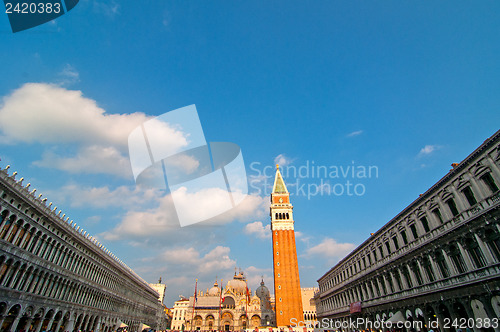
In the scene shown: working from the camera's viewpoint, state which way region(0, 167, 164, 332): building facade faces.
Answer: facing the viewer and to the right of the viewer
